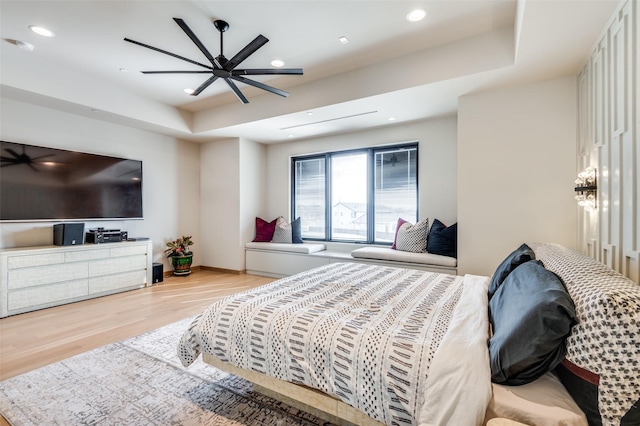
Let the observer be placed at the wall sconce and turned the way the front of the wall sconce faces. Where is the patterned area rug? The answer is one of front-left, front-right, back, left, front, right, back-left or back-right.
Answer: front-left

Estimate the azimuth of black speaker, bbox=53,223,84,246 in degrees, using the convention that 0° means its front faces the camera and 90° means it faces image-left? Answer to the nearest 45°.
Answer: approximately 315°

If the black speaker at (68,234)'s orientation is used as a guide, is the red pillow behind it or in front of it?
in front

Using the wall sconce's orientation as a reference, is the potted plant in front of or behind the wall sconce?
in front

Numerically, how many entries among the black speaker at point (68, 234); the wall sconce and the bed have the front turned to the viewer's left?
2

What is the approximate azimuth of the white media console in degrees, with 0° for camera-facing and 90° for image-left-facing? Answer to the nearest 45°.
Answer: approximately 315°

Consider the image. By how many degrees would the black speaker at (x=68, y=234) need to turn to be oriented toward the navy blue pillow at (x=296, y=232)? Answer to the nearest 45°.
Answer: approximately 45° to its left

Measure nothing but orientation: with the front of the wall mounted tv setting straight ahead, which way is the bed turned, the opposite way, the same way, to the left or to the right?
the opposite way

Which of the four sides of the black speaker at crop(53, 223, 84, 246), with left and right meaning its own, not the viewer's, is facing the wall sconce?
front

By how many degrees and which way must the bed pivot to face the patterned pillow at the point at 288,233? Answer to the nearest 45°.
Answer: approximately 45° to its right

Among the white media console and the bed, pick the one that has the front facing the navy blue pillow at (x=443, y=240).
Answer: the white media console

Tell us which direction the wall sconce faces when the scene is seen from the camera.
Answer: facing to the left of the viewer

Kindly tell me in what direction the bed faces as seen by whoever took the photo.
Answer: facing to the left of the viewer

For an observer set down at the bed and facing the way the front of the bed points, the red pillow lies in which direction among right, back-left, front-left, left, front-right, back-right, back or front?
front-right

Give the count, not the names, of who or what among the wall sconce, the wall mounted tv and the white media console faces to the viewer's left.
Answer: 1

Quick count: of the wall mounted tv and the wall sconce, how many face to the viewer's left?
1
